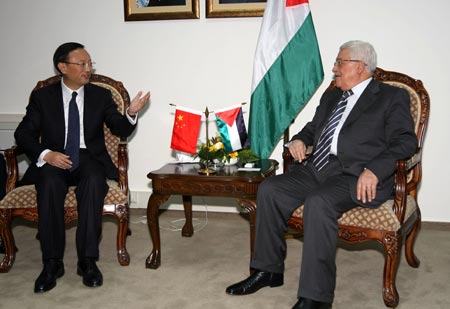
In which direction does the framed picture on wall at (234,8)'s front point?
toward the camera

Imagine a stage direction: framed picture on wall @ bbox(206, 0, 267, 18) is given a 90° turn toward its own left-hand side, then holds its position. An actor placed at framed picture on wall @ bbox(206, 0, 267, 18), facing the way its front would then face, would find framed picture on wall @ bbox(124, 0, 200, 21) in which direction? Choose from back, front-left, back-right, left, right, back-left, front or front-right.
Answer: back

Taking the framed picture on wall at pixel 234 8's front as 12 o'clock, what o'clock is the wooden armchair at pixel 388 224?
The wooden armchair is roughly at 11 o'clock from the framed picture on wall.

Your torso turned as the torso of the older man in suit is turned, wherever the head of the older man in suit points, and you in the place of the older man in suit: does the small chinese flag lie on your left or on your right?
on your right

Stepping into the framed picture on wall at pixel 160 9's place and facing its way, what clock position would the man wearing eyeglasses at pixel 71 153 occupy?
The man wearing eyeglasses is roughly at 1 o'clock from the framed picture on wall.

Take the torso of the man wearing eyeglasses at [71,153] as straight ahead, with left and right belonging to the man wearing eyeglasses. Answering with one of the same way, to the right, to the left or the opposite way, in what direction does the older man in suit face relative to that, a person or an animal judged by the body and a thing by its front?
to the right

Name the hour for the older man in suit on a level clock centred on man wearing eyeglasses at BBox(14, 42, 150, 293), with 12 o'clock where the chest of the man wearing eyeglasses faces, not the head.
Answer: The older man in suit is roughly at 10 o'clock from the man wearing eyeglasses.

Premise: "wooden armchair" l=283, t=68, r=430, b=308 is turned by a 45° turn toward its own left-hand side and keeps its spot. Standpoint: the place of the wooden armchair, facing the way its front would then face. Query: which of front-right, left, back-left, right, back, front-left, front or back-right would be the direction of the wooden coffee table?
right

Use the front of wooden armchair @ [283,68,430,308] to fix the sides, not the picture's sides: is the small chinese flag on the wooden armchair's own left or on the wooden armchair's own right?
on the wooden armchair's own right

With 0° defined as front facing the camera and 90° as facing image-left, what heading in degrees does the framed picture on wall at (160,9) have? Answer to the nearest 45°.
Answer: approximately 0°

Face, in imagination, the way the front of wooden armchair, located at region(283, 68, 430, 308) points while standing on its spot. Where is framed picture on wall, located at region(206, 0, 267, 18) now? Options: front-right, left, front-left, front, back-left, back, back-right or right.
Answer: right

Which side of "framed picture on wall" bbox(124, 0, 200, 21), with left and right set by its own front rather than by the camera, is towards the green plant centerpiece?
front

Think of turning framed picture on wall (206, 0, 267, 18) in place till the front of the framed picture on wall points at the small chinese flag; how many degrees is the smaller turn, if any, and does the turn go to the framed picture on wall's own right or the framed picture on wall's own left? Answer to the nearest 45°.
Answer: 0° — it already faces it

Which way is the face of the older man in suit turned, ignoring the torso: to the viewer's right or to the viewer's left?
to the viewer's left

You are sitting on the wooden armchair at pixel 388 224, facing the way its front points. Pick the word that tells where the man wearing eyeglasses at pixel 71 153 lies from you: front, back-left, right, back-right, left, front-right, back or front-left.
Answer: front-right
